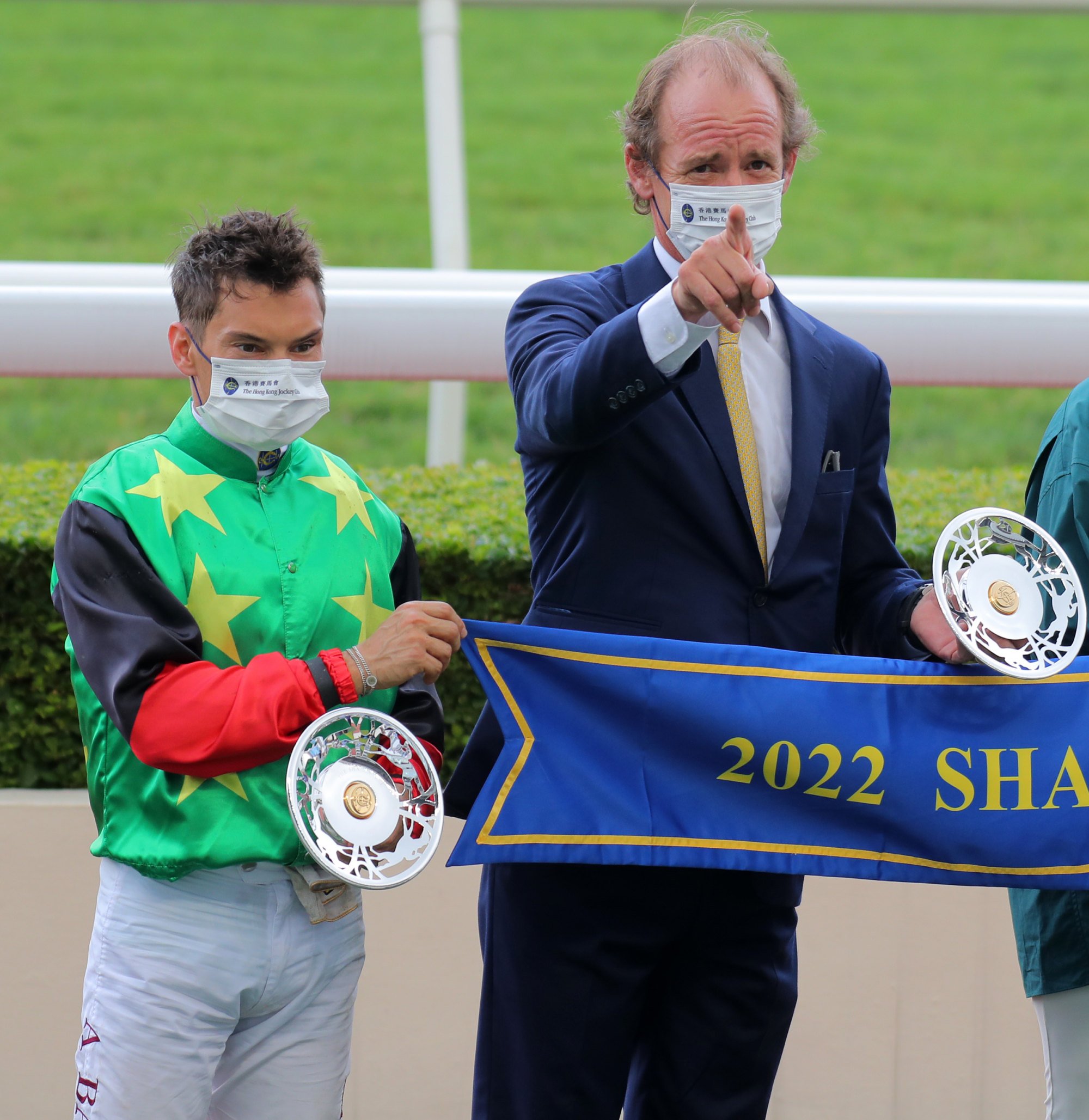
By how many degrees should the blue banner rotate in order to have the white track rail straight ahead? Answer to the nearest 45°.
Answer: approximately 135° to its right

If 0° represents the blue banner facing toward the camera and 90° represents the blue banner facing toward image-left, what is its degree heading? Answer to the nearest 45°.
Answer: approximately 0°
